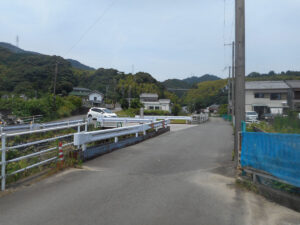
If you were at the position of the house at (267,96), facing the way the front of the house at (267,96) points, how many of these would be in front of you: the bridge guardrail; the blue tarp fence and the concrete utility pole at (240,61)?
3

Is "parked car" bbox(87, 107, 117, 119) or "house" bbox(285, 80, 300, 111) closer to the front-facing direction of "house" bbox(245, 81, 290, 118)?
the parked car

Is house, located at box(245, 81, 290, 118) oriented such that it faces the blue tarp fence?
yes

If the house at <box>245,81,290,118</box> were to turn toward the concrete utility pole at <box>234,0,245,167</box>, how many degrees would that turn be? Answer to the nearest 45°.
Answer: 0° — it already faces it

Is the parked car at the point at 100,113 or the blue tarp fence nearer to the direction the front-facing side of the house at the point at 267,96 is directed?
the blue tarp fence

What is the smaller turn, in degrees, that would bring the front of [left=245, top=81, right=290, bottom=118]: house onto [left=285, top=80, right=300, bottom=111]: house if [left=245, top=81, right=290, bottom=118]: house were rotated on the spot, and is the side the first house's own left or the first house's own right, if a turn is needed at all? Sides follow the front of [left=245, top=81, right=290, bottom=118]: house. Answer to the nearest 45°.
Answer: approximately 90° to the first house's own left

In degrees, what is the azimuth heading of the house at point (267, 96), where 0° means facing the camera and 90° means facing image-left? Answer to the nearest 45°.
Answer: approximately 0°

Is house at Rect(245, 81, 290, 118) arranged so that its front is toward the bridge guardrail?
yes

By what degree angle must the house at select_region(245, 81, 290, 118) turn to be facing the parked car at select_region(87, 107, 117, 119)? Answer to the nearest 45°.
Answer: approximately 45° to its right
